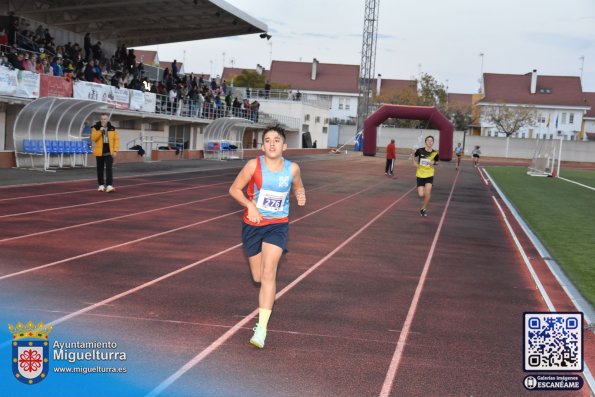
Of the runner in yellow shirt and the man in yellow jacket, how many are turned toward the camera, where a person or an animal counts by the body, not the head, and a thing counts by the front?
2

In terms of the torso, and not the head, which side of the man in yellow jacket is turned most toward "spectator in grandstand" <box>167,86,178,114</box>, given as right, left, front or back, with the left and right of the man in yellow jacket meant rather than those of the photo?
back

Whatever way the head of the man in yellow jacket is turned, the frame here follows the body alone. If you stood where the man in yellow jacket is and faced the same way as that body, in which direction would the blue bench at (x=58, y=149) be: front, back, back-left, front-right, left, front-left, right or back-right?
back

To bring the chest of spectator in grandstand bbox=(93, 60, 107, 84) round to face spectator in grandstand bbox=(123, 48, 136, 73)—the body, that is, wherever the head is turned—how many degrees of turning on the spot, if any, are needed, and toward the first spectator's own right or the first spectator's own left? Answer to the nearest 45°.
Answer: approximately 135° to the first spectator's own left

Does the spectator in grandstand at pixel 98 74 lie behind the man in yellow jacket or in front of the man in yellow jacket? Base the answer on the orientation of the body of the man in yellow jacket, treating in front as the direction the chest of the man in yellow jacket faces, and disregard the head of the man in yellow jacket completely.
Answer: behind

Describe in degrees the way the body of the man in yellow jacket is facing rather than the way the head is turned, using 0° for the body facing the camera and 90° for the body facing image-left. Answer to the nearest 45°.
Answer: approximately 0°

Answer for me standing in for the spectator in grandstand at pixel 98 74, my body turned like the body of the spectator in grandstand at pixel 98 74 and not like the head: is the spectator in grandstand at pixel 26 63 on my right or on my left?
on my right

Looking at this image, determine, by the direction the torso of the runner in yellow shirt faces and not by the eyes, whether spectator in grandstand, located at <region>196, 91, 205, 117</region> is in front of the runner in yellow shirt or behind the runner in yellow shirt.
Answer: behind

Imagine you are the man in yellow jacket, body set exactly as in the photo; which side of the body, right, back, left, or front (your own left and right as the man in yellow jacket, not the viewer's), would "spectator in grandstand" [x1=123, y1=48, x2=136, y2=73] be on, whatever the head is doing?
back

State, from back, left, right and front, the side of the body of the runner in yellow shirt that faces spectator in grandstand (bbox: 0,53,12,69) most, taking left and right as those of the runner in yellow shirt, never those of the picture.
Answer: right

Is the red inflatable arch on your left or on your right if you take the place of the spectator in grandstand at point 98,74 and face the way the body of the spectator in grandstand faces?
on your left
